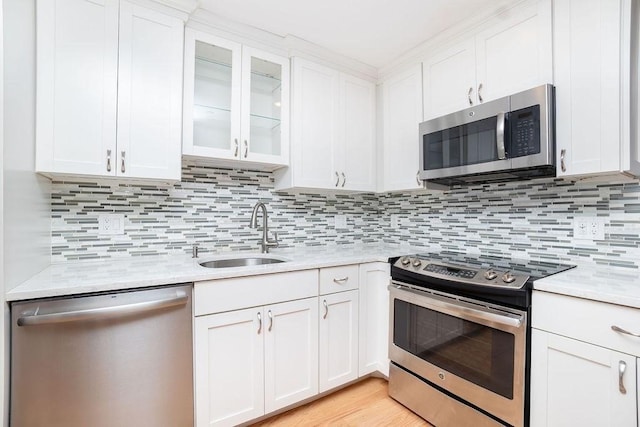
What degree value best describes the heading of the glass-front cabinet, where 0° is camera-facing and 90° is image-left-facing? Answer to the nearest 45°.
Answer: approximately 315°

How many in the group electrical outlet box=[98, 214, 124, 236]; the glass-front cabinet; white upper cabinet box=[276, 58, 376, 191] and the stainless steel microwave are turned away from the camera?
0

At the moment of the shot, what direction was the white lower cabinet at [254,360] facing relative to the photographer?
facing the viewer and to the right of the viewer

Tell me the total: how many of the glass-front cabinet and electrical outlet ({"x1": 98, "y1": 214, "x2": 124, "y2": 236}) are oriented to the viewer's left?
0

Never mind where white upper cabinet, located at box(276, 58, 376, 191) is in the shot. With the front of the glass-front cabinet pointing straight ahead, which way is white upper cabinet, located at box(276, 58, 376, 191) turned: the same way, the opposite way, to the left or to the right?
the same way

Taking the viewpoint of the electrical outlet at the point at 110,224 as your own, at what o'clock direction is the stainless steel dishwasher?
The stainless steel dishwasher is roughly at 12 o'clock from the electrical outlet.

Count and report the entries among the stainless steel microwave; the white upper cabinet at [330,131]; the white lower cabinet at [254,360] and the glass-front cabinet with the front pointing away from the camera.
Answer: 0

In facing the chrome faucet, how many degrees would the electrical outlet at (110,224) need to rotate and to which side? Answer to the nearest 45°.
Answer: approximately 90° to its left

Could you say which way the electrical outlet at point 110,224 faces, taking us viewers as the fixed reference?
facing the viewer

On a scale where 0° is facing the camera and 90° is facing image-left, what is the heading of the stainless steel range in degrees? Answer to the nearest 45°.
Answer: approximately 45°

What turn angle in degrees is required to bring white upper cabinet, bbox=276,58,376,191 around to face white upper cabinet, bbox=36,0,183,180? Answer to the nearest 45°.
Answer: approximately 90° to its right

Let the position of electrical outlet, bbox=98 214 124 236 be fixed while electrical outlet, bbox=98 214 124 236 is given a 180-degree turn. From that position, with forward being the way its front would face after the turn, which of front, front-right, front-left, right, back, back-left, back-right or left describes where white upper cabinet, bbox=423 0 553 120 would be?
back-right

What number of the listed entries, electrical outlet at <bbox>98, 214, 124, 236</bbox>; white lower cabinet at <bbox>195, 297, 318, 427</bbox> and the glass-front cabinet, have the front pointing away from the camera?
0

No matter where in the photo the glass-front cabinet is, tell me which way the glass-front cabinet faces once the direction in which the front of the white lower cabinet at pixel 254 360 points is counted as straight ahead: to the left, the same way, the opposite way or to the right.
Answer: the same way
